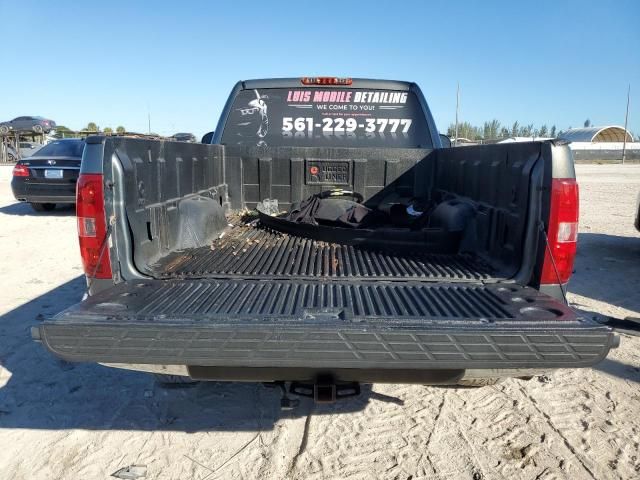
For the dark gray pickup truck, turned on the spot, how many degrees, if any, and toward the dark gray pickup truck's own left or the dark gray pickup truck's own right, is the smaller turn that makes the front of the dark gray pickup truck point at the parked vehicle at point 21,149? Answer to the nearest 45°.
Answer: approximately 45° to the dark gray pickup truck's own left

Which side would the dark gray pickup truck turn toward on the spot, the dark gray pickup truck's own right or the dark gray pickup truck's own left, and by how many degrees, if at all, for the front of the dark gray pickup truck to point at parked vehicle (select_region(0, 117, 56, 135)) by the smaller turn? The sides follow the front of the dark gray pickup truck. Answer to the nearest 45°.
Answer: approximately 45° to the dark gray pickup truck's own left

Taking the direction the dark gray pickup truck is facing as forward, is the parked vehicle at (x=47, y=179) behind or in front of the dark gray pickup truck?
in front

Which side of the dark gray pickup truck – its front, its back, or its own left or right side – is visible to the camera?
back
